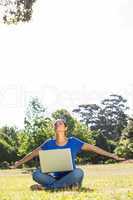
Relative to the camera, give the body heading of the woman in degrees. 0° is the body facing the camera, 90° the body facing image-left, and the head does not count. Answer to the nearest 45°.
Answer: approximately 0°
